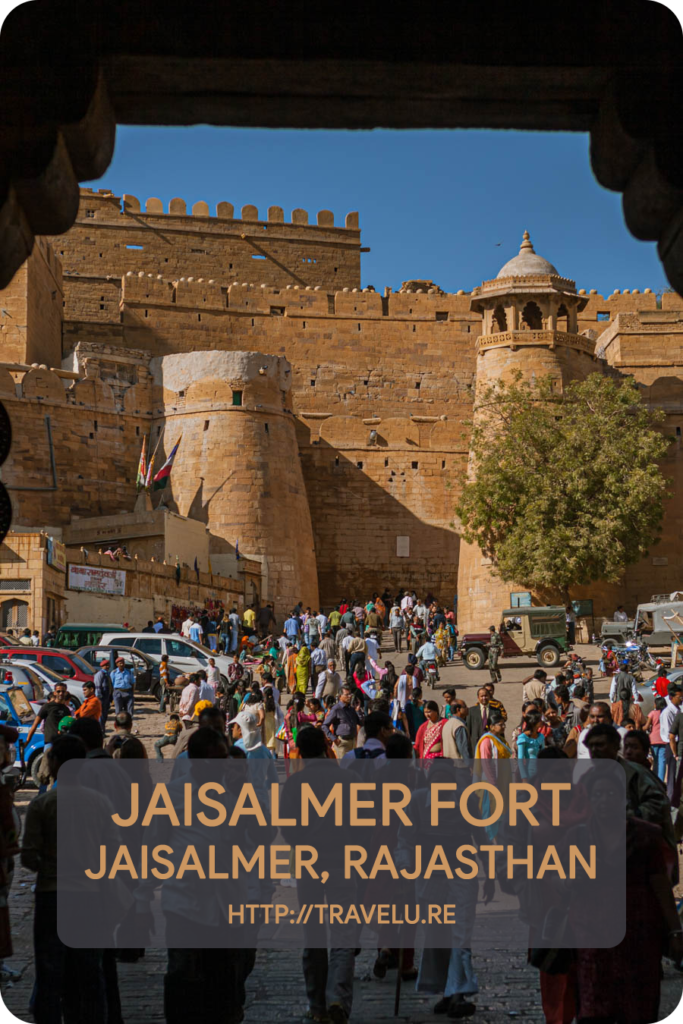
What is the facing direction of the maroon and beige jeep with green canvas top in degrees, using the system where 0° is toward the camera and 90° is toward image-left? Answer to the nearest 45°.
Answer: approximately 90°

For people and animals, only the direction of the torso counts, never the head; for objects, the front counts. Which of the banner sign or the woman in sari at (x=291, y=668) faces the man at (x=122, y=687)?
the banner sign

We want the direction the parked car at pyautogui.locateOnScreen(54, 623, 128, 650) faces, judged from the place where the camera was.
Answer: facing to the left of the viewer

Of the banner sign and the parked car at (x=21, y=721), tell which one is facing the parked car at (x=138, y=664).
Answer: the banner sign

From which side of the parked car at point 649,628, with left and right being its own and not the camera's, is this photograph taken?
left
